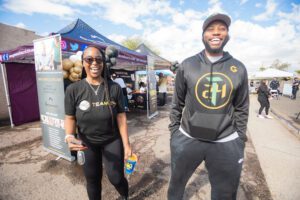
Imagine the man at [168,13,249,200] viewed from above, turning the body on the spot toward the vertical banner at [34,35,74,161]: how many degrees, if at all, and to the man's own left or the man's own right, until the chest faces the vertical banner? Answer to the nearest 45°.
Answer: approximately 90° to the man's own right

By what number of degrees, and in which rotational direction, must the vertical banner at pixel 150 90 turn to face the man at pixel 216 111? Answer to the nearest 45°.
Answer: approximately 45° to its right

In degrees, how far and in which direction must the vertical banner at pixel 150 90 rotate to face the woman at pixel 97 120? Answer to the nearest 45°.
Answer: approximately 45° to its right

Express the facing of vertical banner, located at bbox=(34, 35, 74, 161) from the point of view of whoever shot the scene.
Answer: facing the viewer and to the left of the viewer

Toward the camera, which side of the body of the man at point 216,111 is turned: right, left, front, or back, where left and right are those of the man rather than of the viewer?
front

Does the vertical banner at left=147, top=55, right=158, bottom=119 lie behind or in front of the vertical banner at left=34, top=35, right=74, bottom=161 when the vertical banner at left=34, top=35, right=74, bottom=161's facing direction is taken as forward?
behind

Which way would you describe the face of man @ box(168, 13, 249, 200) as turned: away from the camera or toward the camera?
toward the camera

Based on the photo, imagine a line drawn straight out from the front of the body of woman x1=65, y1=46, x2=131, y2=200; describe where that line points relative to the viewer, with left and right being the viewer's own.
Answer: facing the viewer

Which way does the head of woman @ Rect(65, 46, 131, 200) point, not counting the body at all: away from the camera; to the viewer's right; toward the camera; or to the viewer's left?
toward the camera

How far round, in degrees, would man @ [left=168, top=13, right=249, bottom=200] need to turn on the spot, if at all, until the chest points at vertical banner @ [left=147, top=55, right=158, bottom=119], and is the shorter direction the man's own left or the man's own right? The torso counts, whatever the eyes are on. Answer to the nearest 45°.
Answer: approximately 135° to the man's own right

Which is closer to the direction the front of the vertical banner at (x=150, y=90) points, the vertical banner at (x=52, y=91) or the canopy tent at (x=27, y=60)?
the vertical banner

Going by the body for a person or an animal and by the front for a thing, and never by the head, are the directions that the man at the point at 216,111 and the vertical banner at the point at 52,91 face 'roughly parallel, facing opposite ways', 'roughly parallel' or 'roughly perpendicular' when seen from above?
roughly parallel

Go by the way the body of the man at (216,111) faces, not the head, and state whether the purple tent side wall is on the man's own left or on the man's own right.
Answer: on the man's own right

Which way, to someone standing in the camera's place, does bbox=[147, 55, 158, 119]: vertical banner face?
facing the viewer and to the right of the viewer
